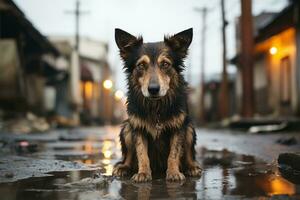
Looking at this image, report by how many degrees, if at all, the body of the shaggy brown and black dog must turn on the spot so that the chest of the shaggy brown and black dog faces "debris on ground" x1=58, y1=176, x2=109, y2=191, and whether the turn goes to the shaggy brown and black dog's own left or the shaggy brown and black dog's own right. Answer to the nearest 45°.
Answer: approximately 45° to the shaggy brown and black dog's own right

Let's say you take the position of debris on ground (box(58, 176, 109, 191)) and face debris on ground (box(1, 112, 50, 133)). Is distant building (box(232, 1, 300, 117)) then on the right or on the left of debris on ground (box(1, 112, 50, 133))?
right

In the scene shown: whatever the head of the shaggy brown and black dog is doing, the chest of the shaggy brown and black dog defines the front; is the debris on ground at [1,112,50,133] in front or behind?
behind

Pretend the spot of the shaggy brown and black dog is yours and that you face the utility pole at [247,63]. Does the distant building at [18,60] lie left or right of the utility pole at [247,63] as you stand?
left

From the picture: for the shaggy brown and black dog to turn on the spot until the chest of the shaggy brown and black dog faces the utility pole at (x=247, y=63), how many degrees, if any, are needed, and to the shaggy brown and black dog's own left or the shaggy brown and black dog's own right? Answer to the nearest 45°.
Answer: approximately 180°

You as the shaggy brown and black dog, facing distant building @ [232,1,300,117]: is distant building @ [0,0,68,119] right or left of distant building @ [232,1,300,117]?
left

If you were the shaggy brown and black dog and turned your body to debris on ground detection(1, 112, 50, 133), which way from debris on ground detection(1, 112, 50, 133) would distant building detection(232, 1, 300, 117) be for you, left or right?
right

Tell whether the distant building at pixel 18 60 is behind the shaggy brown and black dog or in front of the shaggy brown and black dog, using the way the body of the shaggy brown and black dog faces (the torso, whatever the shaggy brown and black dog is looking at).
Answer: behind

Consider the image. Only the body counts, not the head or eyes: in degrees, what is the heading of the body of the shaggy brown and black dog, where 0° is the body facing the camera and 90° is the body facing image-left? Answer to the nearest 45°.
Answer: approximately 0°

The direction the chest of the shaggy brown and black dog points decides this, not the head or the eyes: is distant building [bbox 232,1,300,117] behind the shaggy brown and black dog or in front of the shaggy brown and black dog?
behind
